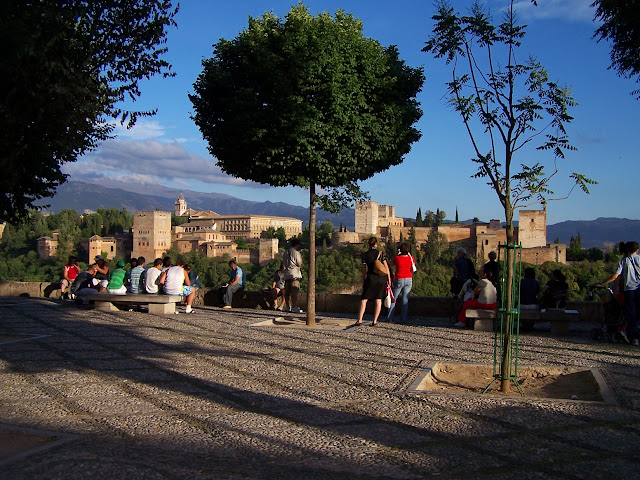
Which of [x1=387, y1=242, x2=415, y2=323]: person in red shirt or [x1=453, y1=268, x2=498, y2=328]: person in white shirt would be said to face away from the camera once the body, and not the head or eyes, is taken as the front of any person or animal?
the person in red shirt

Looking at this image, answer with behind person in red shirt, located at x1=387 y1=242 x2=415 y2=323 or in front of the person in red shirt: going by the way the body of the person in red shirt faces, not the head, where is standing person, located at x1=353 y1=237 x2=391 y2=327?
behind

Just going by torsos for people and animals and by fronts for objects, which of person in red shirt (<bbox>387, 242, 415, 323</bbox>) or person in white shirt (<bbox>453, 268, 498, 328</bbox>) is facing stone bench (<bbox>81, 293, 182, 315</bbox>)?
the person in white shirt

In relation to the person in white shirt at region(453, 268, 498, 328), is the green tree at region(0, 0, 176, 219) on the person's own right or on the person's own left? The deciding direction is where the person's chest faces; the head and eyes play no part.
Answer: on the person's own left

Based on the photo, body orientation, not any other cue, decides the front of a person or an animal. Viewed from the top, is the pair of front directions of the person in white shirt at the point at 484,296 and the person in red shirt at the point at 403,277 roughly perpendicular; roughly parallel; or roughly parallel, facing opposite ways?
roughly perpendicular

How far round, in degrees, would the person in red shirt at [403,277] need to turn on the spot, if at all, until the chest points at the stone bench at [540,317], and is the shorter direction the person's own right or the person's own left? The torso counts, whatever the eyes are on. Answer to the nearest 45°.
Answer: approximately 135° to the person's own right

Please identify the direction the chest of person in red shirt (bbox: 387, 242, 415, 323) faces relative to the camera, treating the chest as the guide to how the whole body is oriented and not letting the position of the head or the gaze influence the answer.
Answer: away from the camera

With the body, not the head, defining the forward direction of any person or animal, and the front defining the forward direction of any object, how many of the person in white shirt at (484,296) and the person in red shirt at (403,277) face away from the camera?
1

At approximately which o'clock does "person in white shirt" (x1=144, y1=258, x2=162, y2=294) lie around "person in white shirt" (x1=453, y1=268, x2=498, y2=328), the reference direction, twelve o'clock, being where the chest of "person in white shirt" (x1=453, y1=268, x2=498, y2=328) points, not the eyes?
"person in white shirt" (x1=144, y1=258, x2=162, y2=294) is roughly at 12 o'clock from "person in white shirt" (x1=453, y1=268, x2=498, y2=328).

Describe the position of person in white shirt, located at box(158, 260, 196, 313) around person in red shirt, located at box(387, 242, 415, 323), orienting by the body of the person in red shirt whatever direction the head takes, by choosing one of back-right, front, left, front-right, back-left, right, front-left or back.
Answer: left

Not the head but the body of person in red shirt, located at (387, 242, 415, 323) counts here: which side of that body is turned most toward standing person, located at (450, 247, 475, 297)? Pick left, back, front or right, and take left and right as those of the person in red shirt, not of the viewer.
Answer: right

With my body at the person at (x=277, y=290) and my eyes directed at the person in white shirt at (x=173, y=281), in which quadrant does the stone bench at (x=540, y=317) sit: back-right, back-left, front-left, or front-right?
back-left
